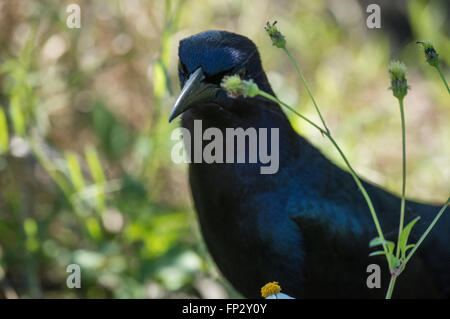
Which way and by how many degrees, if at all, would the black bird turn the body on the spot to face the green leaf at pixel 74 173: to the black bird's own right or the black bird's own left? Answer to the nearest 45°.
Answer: approximately 90° to the black bird's own right

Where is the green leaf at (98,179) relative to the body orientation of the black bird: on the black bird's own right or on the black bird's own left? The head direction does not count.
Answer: on the black bird's own right

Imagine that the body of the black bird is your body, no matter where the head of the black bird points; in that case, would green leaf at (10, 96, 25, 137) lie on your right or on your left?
on your right

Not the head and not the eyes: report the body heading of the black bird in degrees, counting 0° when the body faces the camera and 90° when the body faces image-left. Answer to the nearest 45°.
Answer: approximately 45°
